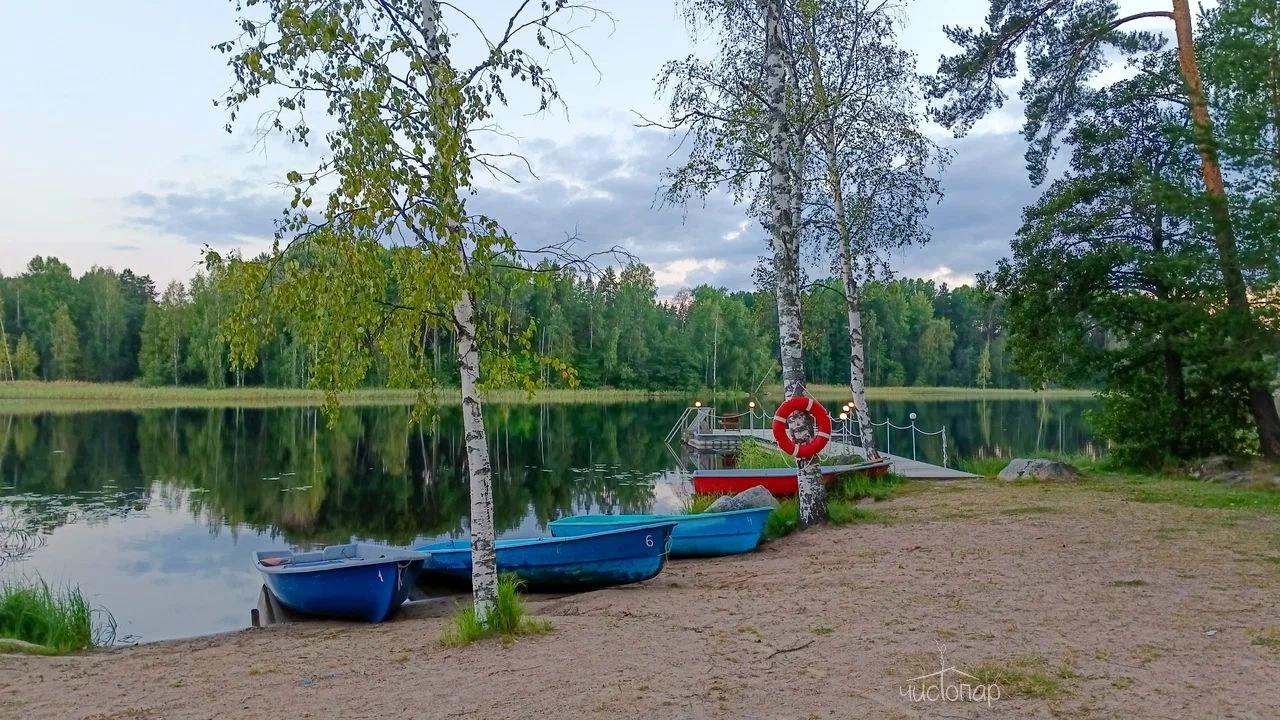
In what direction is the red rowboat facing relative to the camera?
to the viewer's right

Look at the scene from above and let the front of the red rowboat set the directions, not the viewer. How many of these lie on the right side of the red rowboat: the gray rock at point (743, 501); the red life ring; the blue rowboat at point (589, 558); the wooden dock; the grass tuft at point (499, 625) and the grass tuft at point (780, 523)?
5

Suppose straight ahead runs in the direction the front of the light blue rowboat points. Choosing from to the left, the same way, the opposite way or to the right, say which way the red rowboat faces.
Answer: the same way

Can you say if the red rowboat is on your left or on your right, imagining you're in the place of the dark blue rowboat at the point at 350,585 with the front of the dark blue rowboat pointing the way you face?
on your left

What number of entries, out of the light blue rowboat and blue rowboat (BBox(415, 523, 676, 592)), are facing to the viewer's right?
2

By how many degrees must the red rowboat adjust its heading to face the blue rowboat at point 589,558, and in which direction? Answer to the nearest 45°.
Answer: approximately 90° to its right

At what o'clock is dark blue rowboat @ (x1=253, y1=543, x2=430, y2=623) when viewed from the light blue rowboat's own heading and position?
The dark blue rowboat is roughly at 5 o'clock from the light blue rowboat.

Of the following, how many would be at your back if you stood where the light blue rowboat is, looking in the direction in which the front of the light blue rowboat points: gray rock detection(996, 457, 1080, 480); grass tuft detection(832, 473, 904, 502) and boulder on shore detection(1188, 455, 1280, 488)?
0

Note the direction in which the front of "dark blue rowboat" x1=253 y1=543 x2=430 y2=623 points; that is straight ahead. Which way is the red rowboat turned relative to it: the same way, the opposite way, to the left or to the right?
the same way

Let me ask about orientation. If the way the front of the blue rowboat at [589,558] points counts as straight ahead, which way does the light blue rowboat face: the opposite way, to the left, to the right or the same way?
the same way

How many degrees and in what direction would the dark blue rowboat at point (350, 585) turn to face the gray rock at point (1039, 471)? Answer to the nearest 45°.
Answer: approximately 45° to its left

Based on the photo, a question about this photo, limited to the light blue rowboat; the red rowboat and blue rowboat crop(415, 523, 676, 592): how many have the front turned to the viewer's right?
3

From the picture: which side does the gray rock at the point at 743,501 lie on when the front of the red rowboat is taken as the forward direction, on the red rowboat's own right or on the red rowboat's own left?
on the red rowboat's own right

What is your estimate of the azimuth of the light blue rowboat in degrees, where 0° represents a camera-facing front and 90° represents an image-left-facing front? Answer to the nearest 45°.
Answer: approximately 270°

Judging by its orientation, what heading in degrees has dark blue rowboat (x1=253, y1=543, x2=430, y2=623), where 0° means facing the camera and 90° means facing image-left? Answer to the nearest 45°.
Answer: approximately 315°

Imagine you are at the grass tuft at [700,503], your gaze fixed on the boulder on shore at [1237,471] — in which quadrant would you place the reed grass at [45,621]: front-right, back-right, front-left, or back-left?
back-right

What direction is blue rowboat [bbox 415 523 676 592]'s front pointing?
to the viewer's right

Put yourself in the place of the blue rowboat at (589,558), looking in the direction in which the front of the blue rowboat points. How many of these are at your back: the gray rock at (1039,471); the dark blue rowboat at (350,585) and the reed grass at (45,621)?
2
